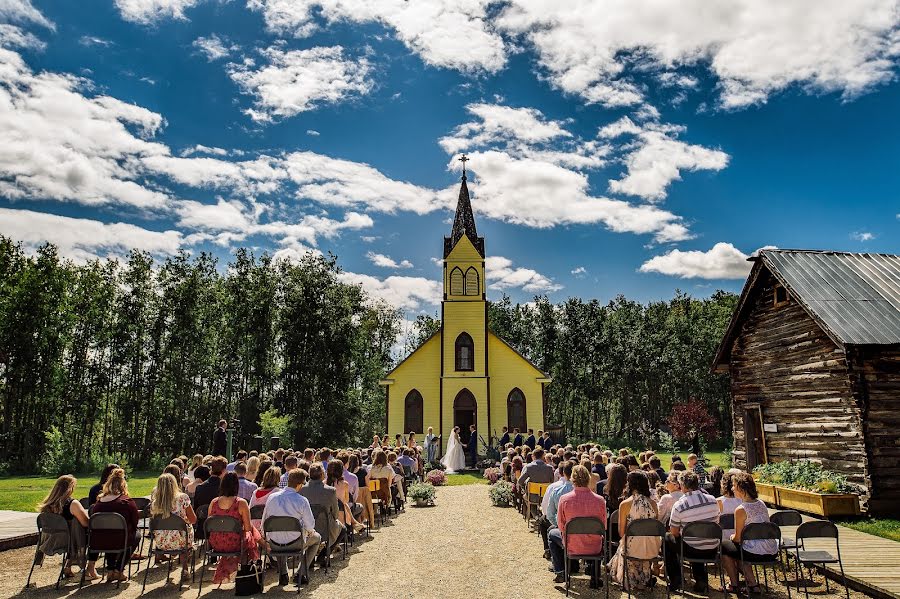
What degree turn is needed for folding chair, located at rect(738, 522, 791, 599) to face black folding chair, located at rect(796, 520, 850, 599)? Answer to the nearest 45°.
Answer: approximately 45° to its right

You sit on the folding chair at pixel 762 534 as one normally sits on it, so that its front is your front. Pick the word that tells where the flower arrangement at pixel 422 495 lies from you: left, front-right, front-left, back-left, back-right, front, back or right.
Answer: front-left

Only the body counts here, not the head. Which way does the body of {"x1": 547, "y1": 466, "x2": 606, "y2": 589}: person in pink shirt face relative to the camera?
away from the camera

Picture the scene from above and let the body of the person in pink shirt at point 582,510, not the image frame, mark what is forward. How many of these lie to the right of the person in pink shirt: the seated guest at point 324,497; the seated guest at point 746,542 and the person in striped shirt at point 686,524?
2

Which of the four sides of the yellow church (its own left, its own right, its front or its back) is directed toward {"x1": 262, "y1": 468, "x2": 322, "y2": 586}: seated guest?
front

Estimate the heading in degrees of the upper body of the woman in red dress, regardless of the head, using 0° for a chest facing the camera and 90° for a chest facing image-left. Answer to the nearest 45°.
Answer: approximately 180°

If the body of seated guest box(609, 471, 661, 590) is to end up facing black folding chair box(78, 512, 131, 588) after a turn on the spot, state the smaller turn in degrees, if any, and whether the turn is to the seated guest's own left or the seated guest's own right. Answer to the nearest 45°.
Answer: approximately 90° to the seated guest's own left

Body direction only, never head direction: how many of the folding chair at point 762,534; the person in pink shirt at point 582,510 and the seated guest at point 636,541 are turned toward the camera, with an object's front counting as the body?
0

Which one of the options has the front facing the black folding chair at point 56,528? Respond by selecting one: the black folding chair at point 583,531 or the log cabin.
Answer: the log cabin

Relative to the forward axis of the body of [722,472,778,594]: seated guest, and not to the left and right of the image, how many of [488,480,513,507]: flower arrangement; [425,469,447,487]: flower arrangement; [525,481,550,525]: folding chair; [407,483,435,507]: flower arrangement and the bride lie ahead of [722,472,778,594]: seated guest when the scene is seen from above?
5

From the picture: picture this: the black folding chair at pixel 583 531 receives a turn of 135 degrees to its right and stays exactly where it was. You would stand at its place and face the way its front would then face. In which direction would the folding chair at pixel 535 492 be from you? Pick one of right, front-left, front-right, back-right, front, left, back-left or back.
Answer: back-left

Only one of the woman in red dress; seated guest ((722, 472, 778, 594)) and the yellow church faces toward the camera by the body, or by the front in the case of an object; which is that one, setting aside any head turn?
the yellow church

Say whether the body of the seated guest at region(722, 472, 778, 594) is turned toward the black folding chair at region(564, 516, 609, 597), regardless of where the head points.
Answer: no

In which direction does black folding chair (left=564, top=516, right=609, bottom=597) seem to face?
away from the camera

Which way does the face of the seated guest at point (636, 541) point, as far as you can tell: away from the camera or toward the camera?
away from the camera

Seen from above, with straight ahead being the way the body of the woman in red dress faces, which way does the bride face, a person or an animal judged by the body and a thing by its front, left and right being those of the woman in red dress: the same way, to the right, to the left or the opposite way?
to the right

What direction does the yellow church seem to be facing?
toward the camera

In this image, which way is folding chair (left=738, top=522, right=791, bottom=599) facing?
away from the camera

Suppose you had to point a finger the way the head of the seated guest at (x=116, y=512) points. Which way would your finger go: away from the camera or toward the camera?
away from the camera

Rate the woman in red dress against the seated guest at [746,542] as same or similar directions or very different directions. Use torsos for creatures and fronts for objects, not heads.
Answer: same or similar directions

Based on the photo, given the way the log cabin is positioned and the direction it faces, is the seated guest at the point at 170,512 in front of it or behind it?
in front

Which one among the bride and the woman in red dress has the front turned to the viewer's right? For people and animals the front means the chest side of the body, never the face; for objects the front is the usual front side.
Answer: the bride
